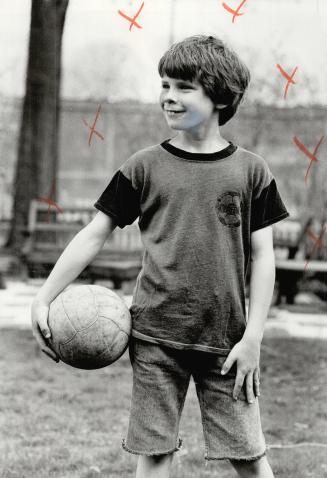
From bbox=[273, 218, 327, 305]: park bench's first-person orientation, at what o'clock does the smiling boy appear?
The smiling boy is roughly at 12 o'clock from the park bench.

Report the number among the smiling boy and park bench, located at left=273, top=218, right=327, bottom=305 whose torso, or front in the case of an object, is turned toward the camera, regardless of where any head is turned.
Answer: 2

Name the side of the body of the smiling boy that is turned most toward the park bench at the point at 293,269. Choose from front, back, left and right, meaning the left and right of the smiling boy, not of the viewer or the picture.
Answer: back

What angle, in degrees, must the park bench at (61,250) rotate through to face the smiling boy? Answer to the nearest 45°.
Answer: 0° — it already faces them

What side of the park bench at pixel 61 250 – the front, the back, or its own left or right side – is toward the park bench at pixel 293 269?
left

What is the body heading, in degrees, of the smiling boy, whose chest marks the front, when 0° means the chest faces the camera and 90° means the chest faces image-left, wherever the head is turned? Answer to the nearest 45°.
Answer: approximately 0°
